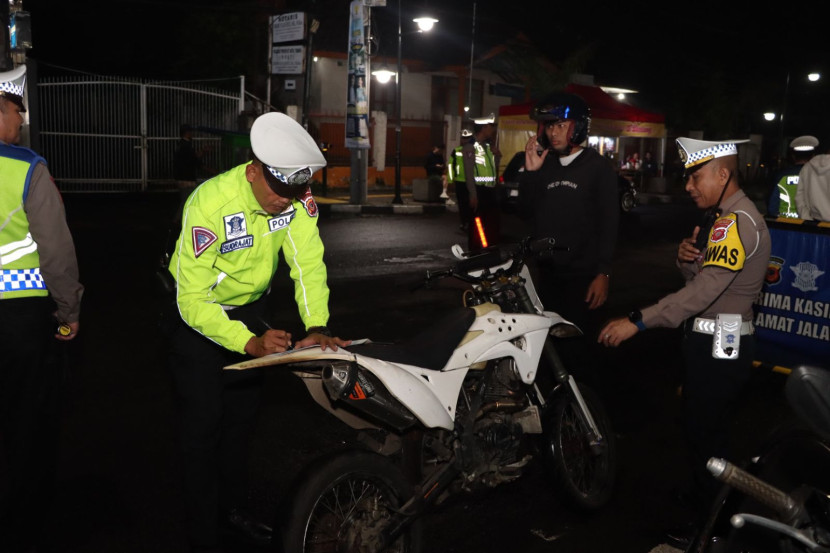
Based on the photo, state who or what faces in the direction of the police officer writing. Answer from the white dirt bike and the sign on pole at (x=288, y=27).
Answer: the sign on pole

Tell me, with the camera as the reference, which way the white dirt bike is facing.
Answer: facing away from the viewer and to the right of the viewer

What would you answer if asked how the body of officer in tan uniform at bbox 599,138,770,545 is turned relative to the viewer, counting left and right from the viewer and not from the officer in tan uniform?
facing to the left of the viewer

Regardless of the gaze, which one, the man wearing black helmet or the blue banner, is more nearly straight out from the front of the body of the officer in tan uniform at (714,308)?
the man wearing black helmet

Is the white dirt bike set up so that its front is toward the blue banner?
yes

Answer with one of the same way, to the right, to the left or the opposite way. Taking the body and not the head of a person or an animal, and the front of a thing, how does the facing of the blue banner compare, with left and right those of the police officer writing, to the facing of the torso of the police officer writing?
to the right

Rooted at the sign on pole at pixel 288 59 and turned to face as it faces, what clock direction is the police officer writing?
The police officer writing is roughly at 12 o'clock from the sign on pole.

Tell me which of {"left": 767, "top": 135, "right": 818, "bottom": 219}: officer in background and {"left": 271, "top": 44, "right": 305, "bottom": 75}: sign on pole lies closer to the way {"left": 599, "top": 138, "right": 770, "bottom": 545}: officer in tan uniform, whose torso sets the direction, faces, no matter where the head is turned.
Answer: the sign on pole

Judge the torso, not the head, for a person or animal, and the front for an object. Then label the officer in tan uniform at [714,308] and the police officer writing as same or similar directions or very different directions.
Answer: very different directions

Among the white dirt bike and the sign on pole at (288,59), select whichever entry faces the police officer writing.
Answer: the sign on pole
